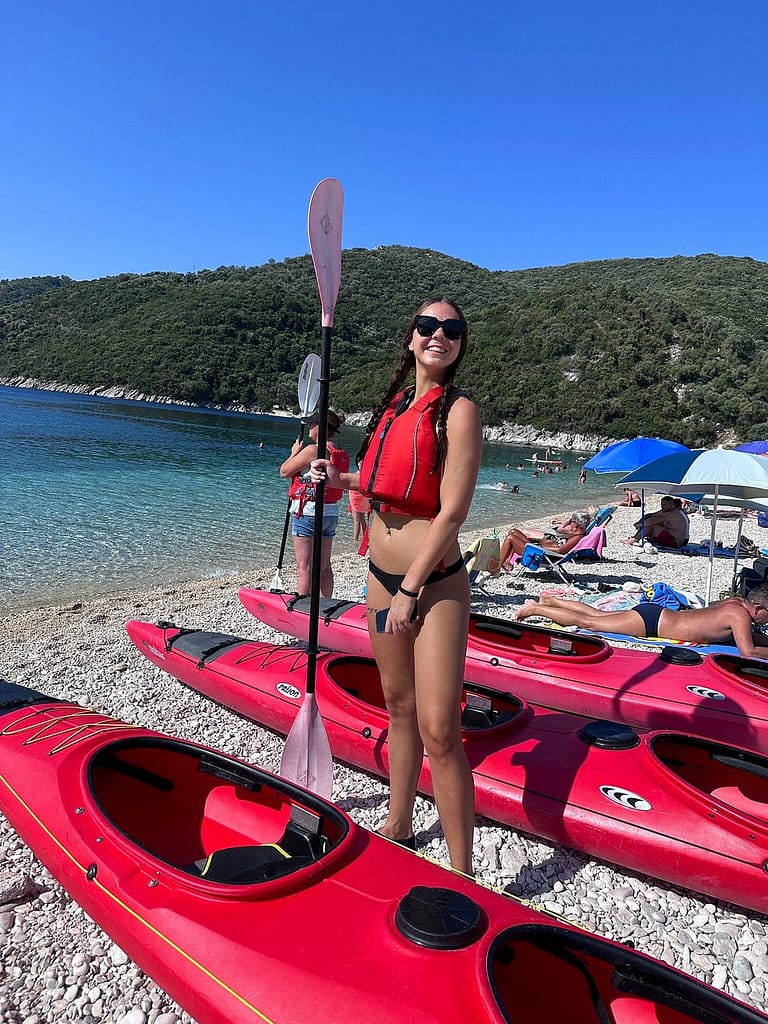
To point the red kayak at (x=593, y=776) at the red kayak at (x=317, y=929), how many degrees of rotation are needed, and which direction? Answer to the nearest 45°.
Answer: approximately 90° to its left

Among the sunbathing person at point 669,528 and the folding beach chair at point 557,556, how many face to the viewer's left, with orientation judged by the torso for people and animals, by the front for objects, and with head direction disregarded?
2

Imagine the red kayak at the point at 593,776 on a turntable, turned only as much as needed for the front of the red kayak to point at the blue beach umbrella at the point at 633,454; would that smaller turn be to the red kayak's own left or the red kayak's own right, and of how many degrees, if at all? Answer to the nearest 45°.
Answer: approximately 45° to the red kayak's own right

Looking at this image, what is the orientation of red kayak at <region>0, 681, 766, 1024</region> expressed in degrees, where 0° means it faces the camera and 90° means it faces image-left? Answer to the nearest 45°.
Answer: approximately 135°

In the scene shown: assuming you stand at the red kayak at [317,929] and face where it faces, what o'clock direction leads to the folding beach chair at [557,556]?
The folding beach chair is roughly at 2 o'clock from the red kayak.

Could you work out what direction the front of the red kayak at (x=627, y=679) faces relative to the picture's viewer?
facing away from the viewer and to the left of the viewer

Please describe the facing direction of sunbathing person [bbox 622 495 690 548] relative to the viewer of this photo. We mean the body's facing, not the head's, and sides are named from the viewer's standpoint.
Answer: facing to the left of the viewer

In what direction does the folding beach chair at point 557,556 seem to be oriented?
to the viewer's left

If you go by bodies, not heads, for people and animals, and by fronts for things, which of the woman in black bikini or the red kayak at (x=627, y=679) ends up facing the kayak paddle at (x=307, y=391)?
the red kayak

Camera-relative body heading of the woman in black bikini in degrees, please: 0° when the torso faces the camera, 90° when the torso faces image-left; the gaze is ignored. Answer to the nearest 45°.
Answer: approximately 45°

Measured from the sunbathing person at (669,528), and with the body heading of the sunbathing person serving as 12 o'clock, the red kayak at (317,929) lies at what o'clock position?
The red kayak is roughly at 9 o'clock from the sunbathing person.

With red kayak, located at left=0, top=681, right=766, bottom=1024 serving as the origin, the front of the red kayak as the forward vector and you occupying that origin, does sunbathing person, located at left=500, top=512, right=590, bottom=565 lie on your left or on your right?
on your right
